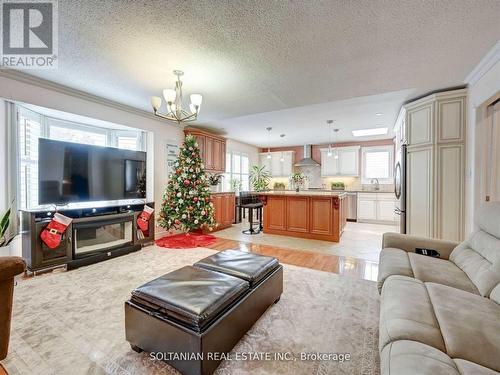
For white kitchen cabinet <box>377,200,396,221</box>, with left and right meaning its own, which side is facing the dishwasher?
right

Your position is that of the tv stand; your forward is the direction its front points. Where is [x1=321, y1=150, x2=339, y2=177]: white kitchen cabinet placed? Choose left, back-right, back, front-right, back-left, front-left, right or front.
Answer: front-left

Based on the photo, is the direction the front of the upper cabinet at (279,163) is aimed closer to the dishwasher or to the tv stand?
the tv stand

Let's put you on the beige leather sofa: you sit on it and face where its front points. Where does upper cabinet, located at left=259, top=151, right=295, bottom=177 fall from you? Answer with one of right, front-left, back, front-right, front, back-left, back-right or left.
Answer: front-right

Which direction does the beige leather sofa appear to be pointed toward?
to the viewer's left

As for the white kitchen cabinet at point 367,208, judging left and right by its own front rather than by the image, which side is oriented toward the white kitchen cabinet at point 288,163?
right

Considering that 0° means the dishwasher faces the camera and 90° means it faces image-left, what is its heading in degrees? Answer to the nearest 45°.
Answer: approximately 0°

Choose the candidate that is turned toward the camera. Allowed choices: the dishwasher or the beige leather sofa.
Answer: the dishwasher

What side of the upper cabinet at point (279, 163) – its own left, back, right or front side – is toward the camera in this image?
front

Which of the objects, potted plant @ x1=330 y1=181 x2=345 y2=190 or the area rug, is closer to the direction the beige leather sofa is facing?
the area rug

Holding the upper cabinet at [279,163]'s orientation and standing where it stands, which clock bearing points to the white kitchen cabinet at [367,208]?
The white kitchen cabinet is roughly at 10 o'clock from the upper cabinet.

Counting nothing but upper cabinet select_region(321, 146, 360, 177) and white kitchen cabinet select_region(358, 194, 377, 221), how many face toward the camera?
2

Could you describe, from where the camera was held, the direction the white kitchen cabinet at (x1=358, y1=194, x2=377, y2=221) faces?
facing the viewer

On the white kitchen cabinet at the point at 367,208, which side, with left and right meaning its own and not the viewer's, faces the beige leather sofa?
front

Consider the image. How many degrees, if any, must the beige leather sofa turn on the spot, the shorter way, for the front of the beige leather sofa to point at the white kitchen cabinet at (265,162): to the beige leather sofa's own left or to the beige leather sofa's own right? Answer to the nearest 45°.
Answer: approximately 45° to the beige leather sofa's own right

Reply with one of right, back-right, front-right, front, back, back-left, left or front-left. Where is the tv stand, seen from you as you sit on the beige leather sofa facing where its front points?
front

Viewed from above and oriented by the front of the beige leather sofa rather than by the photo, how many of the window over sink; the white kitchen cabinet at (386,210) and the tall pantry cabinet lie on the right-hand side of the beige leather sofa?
3

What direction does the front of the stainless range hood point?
toward the camera

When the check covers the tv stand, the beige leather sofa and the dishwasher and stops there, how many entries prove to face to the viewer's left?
1

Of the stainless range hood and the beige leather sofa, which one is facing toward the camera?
the stainless range hood

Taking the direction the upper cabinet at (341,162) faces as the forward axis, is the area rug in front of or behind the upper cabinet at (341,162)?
in front
